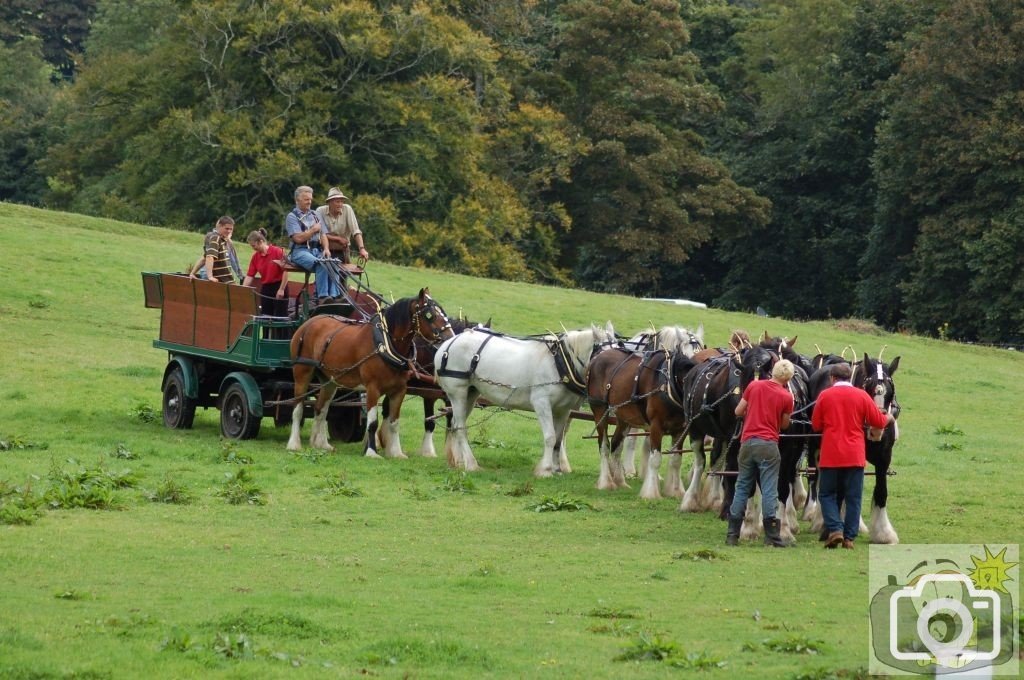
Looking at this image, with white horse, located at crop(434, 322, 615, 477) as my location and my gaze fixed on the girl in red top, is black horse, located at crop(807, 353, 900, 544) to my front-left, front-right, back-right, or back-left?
back-left

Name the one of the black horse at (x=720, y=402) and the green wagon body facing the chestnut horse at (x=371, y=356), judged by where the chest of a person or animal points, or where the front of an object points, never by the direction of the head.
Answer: the green wagon body

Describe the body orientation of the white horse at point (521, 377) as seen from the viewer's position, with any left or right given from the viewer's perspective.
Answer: facing to the right of the viewer

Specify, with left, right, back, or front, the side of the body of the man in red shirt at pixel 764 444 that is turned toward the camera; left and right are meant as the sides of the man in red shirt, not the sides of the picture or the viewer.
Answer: back

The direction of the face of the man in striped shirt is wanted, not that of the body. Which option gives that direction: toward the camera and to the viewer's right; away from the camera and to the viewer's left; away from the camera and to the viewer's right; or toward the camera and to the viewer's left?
toward the camera and to the viewer's right

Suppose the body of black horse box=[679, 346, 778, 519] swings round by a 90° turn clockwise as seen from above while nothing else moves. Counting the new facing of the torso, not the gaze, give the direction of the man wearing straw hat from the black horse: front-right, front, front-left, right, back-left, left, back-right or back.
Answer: right

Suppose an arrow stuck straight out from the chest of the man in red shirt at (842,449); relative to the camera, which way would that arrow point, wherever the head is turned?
away from the camera

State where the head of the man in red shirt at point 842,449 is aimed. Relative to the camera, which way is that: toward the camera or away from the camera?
away from the camera
